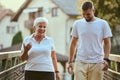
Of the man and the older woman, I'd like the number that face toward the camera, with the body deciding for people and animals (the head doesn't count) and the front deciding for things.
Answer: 2

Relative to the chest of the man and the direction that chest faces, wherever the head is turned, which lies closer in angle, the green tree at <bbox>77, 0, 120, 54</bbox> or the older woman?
the older woman

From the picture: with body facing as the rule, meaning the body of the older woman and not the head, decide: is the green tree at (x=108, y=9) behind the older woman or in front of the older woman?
behind

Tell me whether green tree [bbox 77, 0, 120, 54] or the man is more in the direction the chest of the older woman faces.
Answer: the man

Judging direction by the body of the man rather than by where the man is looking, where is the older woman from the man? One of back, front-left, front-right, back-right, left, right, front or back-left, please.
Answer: right

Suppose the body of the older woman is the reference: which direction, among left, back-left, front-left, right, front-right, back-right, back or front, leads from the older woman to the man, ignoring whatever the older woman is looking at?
left

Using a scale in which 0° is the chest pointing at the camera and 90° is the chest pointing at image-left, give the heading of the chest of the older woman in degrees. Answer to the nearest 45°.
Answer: approximately 0°
